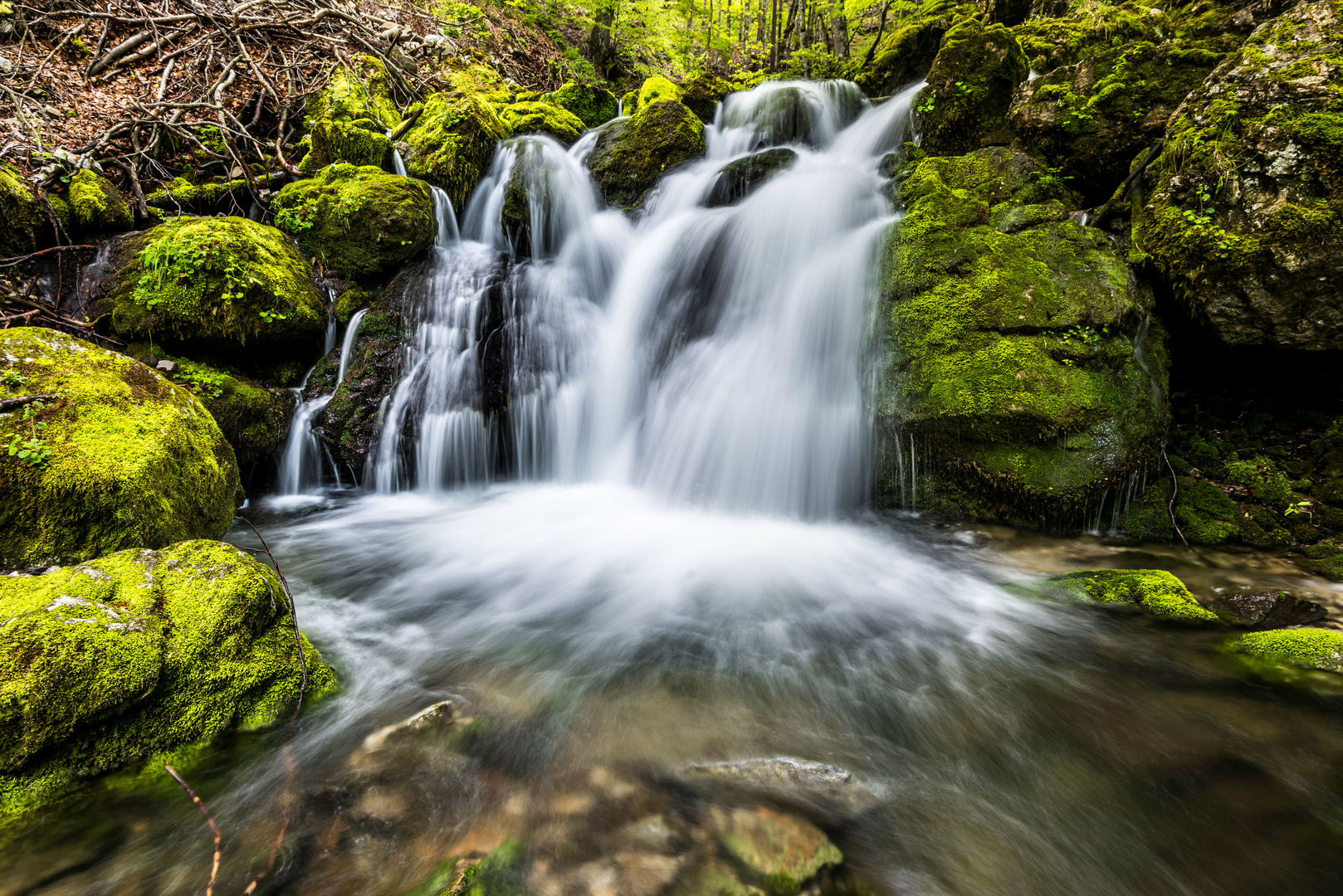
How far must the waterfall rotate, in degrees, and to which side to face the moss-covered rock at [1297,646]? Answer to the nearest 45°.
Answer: approximately 45° to its left

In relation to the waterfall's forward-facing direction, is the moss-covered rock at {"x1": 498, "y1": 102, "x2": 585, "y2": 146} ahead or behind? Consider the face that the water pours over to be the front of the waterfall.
behind

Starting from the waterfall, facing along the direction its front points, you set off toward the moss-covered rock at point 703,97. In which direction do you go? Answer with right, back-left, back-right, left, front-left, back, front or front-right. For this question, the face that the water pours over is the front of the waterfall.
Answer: back

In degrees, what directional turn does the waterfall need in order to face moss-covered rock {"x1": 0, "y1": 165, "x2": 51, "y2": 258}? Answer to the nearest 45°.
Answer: approximately 90° to its right

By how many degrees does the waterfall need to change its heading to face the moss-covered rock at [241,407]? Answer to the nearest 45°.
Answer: approximately 90° to its right

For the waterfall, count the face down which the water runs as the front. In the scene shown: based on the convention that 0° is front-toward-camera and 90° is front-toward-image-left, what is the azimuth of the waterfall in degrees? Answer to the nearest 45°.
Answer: approximately 0°

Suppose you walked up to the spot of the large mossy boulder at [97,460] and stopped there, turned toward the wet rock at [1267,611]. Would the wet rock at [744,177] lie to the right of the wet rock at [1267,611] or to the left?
left

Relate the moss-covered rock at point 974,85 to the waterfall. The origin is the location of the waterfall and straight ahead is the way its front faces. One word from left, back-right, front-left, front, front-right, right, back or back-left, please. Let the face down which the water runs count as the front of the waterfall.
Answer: left

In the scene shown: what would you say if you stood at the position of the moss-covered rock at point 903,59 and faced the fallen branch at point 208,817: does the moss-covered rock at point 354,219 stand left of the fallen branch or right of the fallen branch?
right

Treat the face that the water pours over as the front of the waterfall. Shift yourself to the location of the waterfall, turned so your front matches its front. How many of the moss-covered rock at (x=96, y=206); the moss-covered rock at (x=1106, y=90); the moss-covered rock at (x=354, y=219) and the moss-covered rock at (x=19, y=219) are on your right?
3

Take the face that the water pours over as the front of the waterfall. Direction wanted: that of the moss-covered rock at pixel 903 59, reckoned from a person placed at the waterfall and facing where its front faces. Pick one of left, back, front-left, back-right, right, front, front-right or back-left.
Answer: back-left
